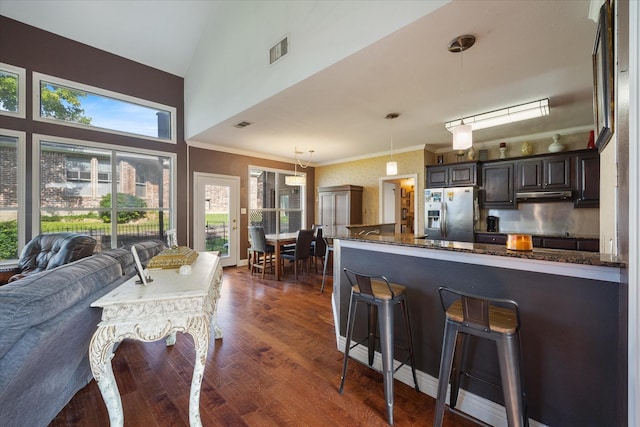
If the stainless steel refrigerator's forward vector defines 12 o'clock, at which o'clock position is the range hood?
The range hood is roughly at 9 o'clock from the stainless steel refrigerator.

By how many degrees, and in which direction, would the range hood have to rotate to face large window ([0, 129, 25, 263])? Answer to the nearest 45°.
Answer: approximately 45° to its right

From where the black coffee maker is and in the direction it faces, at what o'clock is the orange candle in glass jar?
The orange candle in glass jar is roughly at 12 o'clock from the black coffee maker.

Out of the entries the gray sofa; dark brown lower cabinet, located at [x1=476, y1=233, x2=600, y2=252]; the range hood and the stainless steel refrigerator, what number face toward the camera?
3

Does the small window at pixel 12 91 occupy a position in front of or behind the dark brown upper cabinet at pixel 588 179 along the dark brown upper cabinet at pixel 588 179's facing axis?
in front

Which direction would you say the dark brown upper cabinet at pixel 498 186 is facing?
toward the camera

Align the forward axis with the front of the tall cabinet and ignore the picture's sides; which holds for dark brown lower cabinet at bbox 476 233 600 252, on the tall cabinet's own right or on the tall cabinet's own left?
on the tall cabinet's own left

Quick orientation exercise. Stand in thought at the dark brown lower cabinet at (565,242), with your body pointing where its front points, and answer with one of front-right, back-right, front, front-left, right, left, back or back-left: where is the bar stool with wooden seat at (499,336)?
front

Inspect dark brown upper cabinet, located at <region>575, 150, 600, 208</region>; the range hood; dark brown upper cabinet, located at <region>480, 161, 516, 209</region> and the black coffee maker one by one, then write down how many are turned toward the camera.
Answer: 4

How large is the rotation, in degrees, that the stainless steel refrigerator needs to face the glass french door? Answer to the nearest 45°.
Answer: approximately 90° to its right

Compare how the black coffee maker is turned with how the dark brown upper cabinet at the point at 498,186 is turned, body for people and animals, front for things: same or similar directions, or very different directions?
same or similar directions

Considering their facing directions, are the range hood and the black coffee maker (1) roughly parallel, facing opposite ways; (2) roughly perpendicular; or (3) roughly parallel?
roughly parallel

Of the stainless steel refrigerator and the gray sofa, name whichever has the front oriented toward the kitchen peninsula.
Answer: the stainless steel refrigerator
